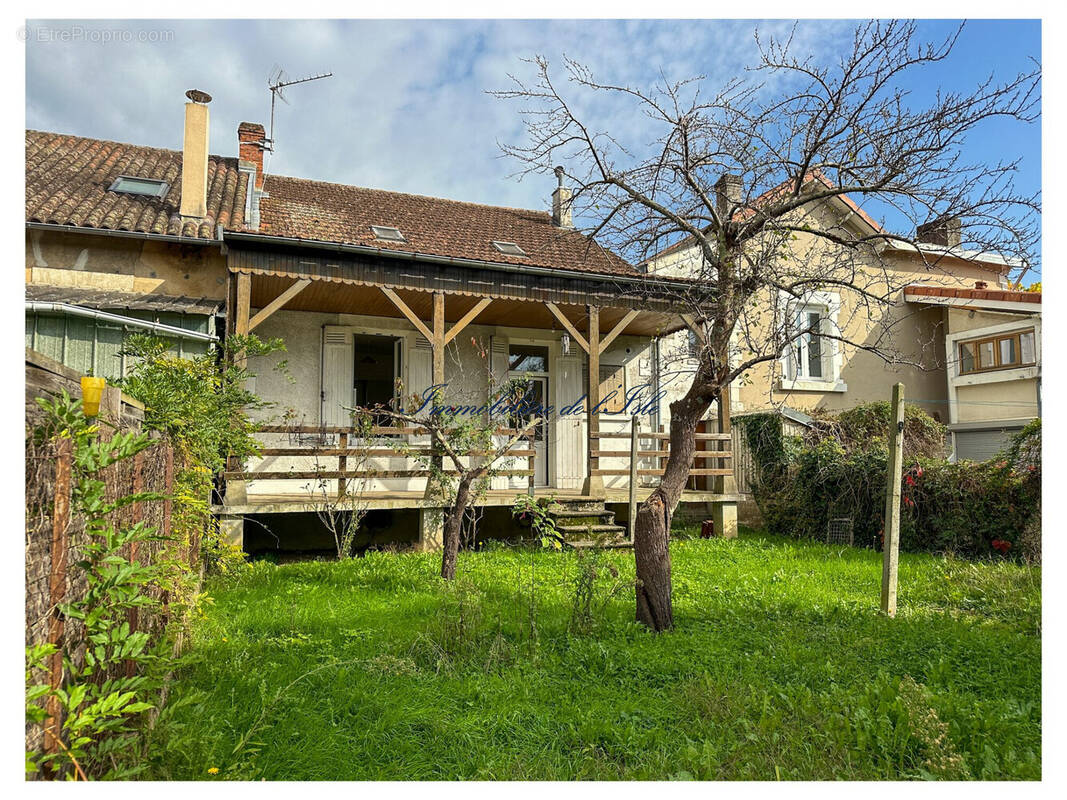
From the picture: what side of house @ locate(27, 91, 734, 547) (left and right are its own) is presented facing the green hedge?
left

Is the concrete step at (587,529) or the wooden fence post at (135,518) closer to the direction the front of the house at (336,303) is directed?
the wooden fence post

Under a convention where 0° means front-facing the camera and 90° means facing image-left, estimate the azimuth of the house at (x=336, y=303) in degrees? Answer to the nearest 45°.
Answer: approximately 0°

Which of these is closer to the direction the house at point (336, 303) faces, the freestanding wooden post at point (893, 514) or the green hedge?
the freestanding wooden post

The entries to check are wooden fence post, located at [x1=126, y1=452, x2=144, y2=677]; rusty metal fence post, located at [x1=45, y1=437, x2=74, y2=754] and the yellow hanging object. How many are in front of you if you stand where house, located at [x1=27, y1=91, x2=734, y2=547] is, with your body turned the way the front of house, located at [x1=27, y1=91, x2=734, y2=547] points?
3

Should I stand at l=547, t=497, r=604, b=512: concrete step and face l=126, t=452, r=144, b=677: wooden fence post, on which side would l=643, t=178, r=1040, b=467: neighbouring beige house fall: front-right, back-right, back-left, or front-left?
back-left

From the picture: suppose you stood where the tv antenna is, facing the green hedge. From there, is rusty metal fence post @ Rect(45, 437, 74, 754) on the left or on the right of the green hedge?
right
